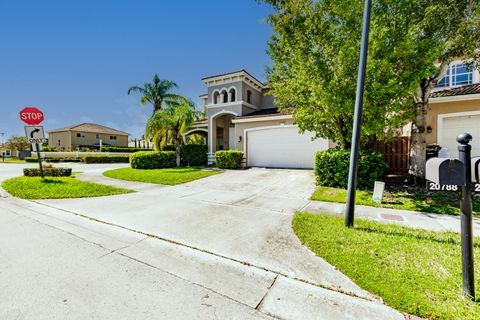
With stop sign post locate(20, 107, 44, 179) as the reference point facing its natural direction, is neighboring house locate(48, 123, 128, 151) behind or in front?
behind

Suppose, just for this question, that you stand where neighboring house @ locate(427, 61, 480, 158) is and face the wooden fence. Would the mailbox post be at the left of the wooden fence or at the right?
left

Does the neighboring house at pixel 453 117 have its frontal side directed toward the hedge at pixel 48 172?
no

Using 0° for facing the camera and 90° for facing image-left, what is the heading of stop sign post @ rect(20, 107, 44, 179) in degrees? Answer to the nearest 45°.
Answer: approximately 0°

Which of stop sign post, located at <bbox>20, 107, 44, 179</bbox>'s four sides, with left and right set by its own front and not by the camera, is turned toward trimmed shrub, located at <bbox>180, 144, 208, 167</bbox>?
left

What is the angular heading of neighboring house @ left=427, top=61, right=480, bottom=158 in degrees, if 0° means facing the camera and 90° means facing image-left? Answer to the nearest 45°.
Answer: approximately 45°
